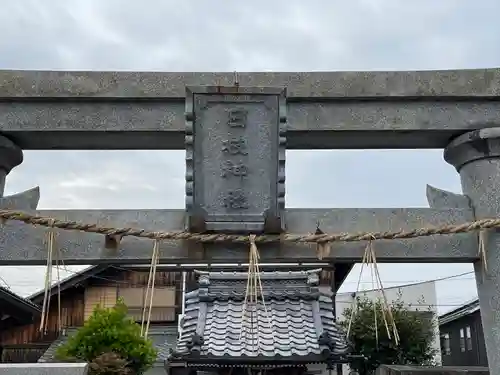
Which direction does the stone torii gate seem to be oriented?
toward the camera

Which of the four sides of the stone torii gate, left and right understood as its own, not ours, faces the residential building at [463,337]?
back

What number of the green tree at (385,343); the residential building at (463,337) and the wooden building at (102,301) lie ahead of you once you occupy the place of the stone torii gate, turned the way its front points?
0

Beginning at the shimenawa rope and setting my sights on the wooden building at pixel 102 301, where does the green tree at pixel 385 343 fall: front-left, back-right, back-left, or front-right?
front-right

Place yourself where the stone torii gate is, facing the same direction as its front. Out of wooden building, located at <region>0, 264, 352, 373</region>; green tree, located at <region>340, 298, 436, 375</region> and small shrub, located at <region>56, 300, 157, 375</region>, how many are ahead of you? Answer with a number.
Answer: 0

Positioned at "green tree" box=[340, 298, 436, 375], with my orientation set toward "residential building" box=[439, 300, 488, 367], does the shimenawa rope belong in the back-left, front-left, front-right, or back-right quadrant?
back-right

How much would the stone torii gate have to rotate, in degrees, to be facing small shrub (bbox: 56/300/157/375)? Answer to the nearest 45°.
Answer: approximately 180°

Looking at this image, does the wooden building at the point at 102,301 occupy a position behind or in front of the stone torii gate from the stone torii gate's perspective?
behind

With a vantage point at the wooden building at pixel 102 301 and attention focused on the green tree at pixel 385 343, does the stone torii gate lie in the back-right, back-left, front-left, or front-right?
front-right

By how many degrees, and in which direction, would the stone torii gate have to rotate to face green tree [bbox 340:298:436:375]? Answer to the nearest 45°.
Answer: approximately 180°

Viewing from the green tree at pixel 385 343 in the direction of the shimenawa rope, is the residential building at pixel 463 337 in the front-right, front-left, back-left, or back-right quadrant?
back-left
